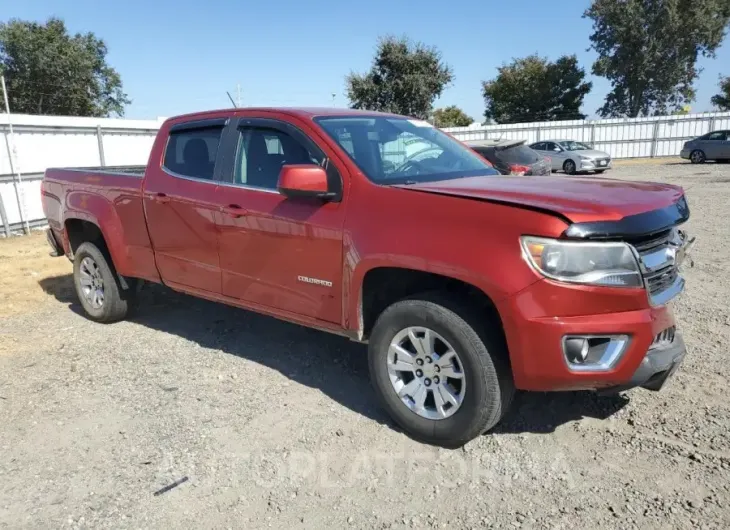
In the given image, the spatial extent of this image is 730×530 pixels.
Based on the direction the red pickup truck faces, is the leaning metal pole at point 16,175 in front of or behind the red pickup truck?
behind

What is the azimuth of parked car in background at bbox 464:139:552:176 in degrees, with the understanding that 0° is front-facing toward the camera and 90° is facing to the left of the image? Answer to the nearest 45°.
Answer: approximately 135°

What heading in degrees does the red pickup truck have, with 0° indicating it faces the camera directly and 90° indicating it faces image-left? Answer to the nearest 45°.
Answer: approximately 315°

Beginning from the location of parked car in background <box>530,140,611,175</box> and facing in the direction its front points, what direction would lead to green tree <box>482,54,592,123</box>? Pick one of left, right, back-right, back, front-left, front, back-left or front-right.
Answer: back-left

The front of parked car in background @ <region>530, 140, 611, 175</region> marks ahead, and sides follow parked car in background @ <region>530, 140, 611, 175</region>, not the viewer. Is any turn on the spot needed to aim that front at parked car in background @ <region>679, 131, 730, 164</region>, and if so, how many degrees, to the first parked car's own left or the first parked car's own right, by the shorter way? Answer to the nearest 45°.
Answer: approximately 90° to the first parked car's own left

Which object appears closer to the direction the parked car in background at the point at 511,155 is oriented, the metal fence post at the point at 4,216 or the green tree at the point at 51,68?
the green tree

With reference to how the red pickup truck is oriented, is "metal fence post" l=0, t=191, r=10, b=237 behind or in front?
behind

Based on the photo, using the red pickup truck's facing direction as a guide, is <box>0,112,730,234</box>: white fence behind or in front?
behind

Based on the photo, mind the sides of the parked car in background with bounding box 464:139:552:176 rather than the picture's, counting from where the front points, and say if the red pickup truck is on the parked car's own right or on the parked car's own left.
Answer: on the parked car's own left

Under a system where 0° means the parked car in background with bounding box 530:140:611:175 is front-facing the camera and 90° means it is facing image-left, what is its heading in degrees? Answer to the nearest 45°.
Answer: approximately 315°

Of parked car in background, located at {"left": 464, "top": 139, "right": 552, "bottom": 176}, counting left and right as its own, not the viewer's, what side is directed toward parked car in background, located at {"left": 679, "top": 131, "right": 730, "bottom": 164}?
right
